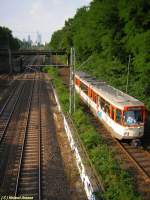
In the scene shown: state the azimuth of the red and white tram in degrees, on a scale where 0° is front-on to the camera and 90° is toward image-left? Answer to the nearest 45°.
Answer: approximately 315°
